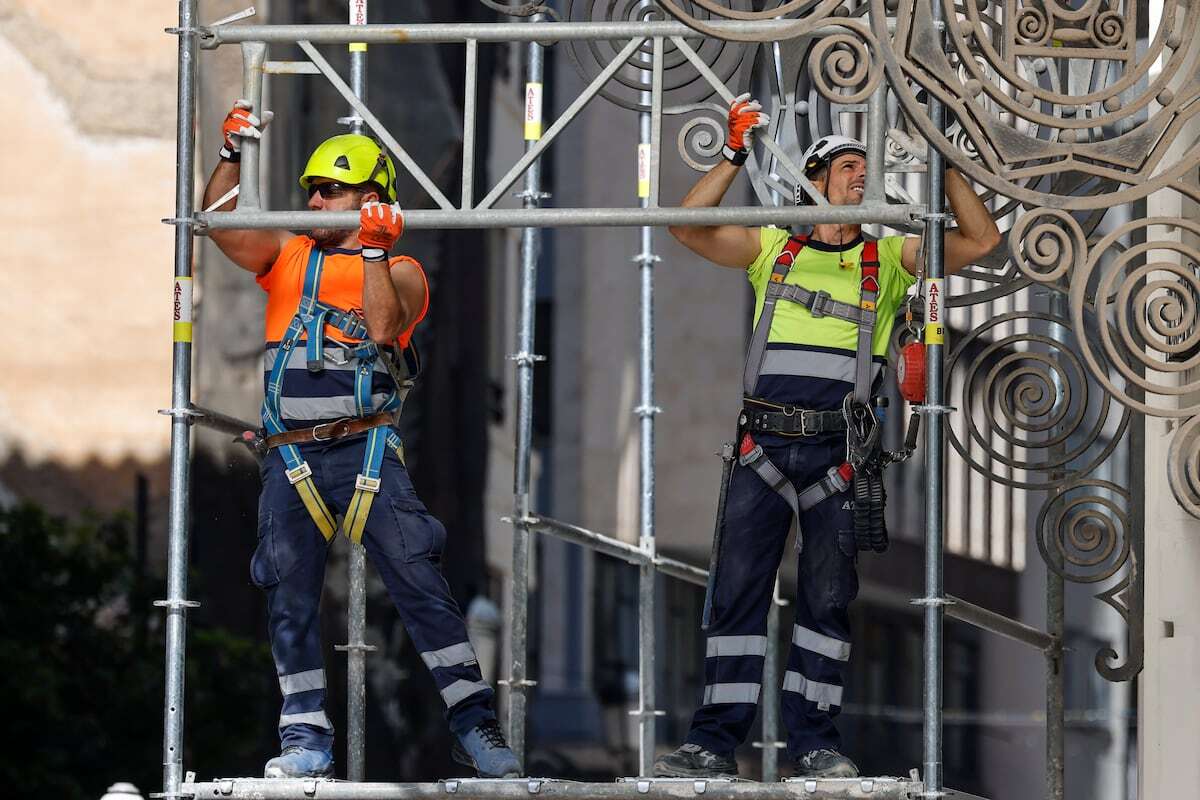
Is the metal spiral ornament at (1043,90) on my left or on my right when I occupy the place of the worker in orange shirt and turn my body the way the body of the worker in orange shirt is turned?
on my left

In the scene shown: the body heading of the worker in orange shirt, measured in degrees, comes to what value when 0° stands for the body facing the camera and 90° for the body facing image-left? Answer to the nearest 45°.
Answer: approximately 0°

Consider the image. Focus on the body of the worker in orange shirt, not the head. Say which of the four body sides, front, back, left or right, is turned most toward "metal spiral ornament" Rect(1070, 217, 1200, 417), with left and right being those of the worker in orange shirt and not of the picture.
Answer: left
